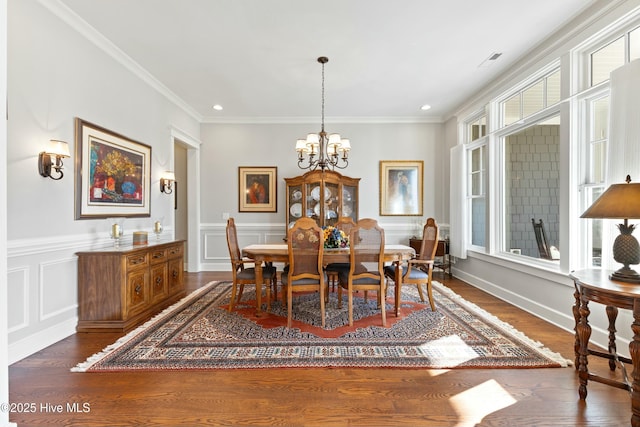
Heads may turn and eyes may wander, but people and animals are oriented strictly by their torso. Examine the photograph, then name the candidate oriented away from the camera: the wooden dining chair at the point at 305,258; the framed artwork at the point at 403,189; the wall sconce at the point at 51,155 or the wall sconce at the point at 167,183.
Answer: the wooden dining chair

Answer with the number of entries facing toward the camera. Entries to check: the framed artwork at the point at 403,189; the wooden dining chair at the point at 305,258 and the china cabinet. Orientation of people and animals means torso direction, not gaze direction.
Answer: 2

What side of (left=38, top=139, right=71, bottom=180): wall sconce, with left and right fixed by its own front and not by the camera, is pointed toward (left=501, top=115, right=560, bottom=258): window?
front

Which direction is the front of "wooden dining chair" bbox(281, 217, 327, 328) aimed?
away from the camera

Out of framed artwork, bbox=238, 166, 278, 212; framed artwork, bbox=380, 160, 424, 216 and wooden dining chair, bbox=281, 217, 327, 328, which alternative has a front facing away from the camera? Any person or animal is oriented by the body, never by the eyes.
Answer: the wooden dining chair

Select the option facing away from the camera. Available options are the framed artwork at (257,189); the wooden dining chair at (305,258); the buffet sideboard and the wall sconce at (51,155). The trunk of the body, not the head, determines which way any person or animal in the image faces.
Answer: the wooden dining chair

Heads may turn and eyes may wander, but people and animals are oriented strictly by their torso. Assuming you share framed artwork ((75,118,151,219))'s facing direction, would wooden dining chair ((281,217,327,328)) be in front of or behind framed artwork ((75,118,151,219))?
in front

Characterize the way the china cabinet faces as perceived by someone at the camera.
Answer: facing the viewer

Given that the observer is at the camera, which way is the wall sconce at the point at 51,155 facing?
facing the viewer and to the right of the viewer

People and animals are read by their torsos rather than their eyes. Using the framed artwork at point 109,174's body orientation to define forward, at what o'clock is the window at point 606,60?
The window is roughly at 12 o'clock from the framed artwork.

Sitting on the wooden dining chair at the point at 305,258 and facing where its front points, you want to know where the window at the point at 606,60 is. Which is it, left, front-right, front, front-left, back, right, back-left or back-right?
right

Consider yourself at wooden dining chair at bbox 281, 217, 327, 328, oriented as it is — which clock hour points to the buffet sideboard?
The buffet sideboard is roughly at 9 o'clock from the wooden dining chair.

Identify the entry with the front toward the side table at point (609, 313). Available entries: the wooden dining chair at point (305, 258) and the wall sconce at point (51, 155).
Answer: the wall sconce

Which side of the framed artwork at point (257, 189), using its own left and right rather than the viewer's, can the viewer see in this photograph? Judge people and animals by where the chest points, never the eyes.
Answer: front

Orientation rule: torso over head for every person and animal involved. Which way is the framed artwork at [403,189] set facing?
toward the camera

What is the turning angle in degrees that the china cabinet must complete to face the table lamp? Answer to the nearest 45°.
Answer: approximately 45° to its left
